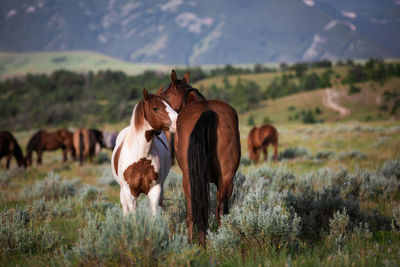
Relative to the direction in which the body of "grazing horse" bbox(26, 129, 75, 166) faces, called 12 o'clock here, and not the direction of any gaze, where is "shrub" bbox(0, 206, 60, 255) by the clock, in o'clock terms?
The shrub is roughly at 9 o'clock from the grazing horse.

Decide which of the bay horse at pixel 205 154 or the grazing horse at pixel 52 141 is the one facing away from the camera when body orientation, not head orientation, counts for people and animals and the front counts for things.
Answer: the bay horse

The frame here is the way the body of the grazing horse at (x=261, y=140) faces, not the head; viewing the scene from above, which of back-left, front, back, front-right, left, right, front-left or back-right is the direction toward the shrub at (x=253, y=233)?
front-left

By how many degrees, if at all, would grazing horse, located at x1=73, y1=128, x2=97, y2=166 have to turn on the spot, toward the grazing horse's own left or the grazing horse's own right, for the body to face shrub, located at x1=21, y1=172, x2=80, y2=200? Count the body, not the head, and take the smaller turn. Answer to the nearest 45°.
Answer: approximately 180°

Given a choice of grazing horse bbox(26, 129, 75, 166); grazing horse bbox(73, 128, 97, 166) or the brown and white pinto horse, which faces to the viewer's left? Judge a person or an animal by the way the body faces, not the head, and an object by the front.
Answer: grazing horse bbox(26, 129, 75, 166)

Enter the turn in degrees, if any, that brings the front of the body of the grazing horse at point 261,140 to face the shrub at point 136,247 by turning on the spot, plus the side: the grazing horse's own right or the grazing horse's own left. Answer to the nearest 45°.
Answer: approximately 45° to the grazing horse's own left

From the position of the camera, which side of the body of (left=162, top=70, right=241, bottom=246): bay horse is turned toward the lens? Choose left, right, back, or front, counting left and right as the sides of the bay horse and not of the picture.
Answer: back

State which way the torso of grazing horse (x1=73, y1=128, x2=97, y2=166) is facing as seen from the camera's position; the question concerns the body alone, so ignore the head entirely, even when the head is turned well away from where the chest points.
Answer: away from the camera

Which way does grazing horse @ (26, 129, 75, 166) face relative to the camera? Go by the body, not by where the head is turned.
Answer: to the viewer's left
